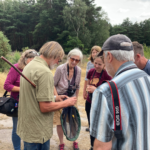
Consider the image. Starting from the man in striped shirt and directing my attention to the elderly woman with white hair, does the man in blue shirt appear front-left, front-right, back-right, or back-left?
front-right

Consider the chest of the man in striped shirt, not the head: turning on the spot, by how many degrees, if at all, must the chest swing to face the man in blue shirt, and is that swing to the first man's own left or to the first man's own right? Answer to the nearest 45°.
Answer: approximately 45° to the first man's own right

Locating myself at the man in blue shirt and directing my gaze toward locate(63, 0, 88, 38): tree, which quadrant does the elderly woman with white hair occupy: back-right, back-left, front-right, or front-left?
front-left

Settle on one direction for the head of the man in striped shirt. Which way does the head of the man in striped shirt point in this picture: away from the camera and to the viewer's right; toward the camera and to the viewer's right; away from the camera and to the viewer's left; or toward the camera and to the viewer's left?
away from the camera and to the viewer's left

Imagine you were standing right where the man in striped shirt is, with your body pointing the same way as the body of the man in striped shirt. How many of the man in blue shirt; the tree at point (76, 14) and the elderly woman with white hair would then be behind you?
0

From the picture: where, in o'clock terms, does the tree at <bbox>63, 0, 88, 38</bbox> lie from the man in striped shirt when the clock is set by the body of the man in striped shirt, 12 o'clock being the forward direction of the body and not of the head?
The tree is roughly at 1 o'clock from the man in striped shirt.

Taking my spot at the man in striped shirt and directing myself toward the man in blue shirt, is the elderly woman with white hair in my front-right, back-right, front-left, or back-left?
front-left

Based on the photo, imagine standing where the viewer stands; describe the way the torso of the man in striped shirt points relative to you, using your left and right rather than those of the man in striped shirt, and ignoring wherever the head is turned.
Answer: facing away from the viewer and to the left of the viewer
